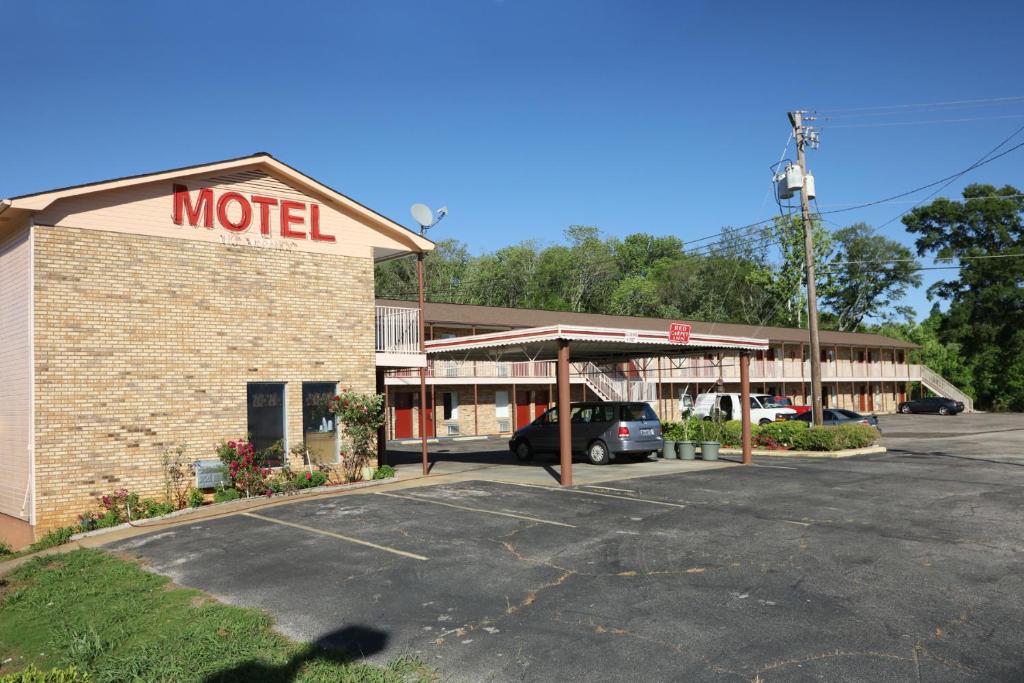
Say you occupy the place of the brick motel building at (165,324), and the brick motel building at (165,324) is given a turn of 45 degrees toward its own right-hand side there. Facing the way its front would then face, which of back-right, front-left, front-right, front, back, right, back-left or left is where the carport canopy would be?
left

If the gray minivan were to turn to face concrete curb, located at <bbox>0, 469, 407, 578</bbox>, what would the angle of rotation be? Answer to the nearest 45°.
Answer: approximately 90° to its left

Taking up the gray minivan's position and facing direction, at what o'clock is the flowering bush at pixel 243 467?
The flowering bush is roughly at 9 o'clock from the gray minivan.

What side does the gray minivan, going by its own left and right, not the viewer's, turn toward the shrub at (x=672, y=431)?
right

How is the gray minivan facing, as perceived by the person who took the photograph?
facing away from the viewer and to the left of the viewer

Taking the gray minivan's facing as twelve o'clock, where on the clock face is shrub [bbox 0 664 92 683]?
The shrub is roughly at 8 o'clock from the gray minivan.

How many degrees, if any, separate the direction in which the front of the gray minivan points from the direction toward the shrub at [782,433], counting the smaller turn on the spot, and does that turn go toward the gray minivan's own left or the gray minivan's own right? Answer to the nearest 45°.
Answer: approximately 90° to the gray minivan's own right

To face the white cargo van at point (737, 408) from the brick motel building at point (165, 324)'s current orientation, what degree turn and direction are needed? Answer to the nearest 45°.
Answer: approximately 90° to its left

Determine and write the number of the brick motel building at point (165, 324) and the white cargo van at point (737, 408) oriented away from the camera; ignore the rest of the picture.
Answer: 0

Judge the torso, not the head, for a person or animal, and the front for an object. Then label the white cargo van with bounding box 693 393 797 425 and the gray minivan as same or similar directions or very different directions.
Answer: very different directions

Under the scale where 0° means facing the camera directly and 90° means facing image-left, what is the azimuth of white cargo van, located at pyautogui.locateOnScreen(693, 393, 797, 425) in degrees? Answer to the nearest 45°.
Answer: approximately 315°

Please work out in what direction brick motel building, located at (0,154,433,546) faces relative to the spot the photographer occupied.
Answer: facing the viewer and to the right of the viewer

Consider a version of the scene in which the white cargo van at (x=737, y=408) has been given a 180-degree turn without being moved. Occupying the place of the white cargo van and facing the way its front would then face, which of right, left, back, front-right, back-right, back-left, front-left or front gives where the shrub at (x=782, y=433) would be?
back-left

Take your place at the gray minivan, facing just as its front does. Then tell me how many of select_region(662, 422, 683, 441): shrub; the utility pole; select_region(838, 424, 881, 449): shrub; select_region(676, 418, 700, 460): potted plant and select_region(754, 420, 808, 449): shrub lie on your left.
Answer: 0
